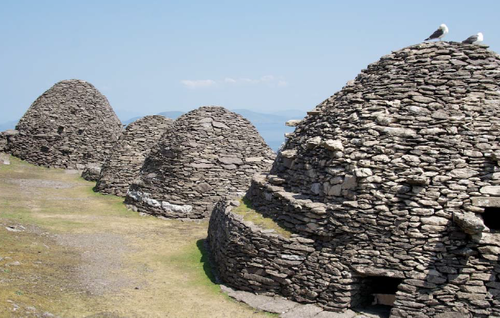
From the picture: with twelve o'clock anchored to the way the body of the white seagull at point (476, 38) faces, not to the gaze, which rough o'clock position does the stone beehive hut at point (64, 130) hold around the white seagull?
The stone beehive hut is roughly at 7 o'clock from the white seagull.

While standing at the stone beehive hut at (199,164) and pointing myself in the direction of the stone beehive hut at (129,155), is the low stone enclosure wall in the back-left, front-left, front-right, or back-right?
back-left

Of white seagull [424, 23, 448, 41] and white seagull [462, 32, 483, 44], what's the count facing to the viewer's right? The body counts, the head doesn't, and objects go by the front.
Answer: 2

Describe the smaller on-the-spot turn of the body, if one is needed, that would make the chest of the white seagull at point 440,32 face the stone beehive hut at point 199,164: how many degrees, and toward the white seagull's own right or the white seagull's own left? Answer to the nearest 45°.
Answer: approximately 135° to the white seagull's own left

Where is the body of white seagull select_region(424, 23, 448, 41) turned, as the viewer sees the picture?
to the viewer's right

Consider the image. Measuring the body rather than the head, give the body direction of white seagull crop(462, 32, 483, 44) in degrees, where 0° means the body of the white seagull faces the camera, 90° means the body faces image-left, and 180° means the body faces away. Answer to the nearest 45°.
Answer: approximately 270°
